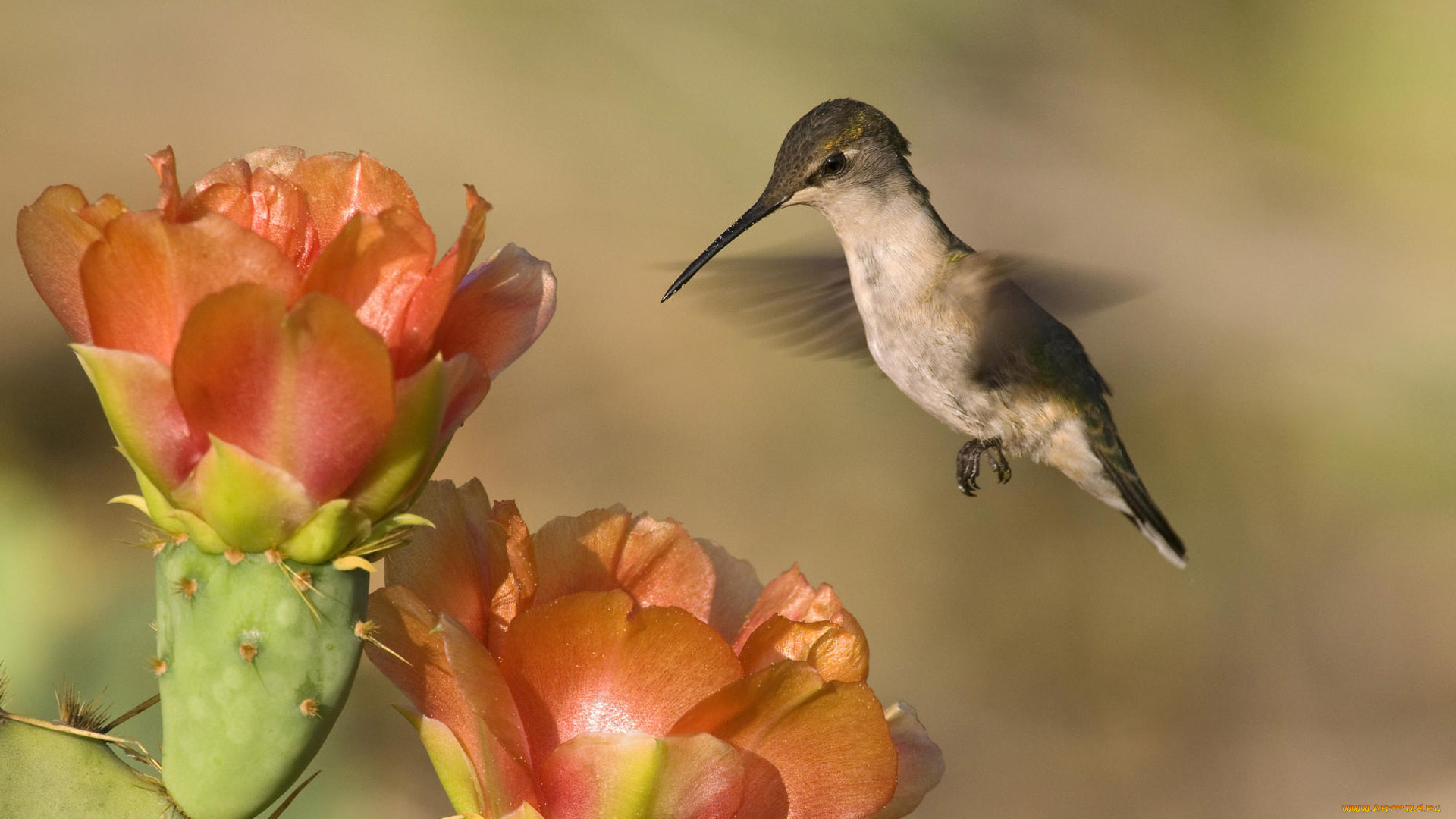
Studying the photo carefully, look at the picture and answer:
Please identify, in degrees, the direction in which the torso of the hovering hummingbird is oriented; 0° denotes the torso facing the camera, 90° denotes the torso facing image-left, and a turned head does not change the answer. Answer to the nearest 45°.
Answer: approximately 90°
